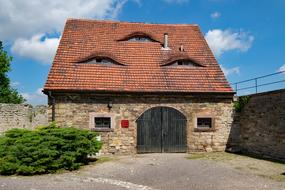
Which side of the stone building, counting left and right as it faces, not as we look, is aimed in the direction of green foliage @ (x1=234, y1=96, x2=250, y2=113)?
left

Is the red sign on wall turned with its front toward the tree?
no

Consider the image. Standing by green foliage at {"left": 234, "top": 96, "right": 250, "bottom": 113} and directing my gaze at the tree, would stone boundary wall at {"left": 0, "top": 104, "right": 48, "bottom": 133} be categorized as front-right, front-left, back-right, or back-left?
front-left

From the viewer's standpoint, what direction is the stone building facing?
toward the camera

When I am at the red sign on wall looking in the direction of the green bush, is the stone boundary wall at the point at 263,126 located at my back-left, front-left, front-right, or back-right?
back-left

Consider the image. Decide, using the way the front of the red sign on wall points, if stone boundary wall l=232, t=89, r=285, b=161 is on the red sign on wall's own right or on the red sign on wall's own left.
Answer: on the red sign on wall's own left

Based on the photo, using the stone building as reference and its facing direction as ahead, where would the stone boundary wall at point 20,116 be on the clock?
The stone boundary wall is roughly at 4 o'clock from the stone building.

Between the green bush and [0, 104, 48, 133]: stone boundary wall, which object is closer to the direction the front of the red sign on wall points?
the green bush

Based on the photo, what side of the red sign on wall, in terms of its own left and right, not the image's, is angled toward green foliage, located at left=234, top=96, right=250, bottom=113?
left

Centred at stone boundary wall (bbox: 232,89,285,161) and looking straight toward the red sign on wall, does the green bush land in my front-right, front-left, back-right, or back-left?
front-left

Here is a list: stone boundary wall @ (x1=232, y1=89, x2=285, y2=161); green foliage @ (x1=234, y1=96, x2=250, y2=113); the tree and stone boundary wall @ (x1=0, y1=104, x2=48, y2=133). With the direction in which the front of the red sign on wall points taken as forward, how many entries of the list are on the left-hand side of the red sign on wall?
2

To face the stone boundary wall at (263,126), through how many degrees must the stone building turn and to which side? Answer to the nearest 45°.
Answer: approximately 90° to its left

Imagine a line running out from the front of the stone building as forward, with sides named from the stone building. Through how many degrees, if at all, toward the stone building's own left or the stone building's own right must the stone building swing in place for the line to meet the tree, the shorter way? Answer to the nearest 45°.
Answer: approximately 135° to the stone building's own right

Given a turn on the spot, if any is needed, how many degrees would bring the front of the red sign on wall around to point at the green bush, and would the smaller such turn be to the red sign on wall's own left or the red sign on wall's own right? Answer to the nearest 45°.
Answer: approximately 45° to the red sign on wall's own right

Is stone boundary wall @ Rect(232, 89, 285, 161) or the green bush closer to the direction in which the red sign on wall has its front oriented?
the green bush

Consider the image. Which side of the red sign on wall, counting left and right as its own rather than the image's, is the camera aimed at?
front
